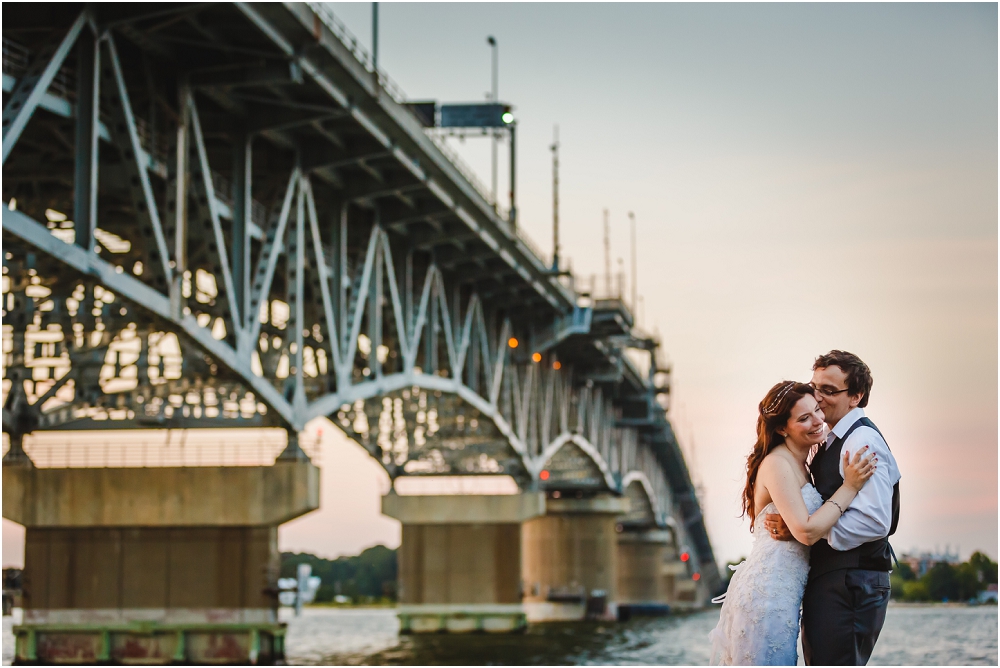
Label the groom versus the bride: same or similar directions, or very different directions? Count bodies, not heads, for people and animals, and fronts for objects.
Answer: very different directions

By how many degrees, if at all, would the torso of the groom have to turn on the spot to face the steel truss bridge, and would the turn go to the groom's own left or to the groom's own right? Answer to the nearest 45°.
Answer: approximately 45° to the groom's own right

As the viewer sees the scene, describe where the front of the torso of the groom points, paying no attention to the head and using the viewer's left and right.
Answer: facing to the left of the viewer

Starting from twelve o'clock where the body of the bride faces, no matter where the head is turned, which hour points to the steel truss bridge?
The steel truss bridge is roughly at 8 o'clock from the bride.

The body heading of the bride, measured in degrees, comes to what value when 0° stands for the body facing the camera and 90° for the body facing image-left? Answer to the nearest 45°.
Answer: approximately 270°
